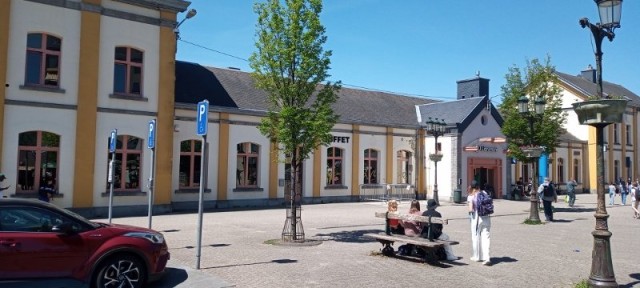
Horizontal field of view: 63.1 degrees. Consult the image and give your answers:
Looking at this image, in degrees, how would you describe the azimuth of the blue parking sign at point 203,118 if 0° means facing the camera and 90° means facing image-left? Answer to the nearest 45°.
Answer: approximately 45°

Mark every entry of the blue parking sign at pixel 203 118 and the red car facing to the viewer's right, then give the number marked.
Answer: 1

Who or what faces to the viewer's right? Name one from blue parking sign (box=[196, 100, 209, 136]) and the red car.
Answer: the red car

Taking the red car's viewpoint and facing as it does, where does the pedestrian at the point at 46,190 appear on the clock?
The pedestrian is roughly at 9 o'clock from the red car.

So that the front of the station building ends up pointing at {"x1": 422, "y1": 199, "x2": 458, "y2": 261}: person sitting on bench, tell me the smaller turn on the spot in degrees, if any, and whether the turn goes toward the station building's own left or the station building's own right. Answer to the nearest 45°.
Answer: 0° — it already faces them

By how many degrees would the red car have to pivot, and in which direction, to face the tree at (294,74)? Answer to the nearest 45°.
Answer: approximately 45° to its left

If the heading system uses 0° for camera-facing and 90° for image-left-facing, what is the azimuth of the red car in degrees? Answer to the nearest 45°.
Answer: approximately 270°

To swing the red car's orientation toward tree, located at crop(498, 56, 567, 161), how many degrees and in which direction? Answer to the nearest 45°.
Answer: approximately 45° to its left
